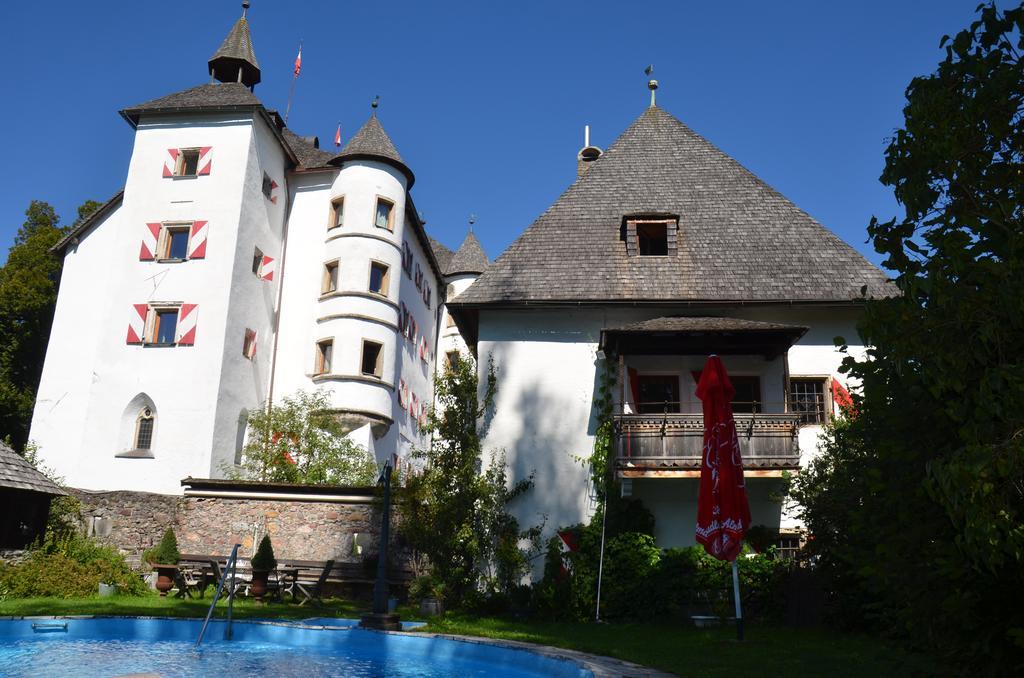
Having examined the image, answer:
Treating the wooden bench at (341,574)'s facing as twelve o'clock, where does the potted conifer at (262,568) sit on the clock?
The potted conifer is roughly at 2 o'clock from the wooden bench.

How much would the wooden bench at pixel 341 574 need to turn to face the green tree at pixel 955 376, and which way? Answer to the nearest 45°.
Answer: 0° — it already faces it

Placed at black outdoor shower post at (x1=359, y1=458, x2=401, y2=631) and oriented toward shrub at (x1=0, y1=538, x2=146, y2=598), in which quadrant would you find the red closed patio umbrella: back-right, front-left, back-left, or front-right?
back-right

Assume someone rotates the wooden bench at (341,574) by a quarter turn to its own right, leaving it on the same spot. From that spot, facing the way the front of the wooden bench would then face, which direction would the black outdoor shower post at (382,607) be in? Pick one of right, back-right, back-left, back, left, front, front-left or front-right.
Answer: left

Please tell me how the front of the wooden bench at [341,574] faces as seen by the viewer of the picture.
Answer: facing the viewer

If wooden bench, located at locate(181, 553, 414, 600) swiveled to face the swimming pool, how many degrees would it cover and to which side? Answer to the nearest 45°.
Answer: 0° — it already faces it

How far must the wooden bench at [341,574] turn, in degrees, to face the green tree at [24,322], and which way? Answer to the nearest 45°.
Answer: approximately 135° to its right

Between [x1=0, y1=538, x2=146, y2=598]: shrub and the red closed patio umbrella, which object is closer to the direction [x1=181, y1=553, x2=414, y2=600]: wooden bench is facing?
the red closed patio umbrella

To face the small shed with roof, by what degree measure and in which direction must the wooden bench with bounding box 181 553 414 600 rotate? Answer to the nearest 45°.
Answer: approximately 90° to its right

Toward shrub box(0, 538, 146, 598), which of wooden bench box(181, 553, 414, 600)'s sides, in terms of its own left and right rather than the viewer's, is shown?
right

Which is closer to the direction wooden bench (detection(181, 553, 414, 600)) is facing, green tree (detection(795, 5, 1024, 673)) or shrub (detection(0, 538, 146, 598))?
the green tree

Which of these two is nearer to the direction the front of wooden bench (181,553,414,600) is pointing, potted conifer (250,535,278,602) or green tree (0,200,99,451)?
the potted conifer

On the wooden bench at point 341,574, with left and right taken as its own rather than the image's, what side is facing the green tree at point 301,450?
back
